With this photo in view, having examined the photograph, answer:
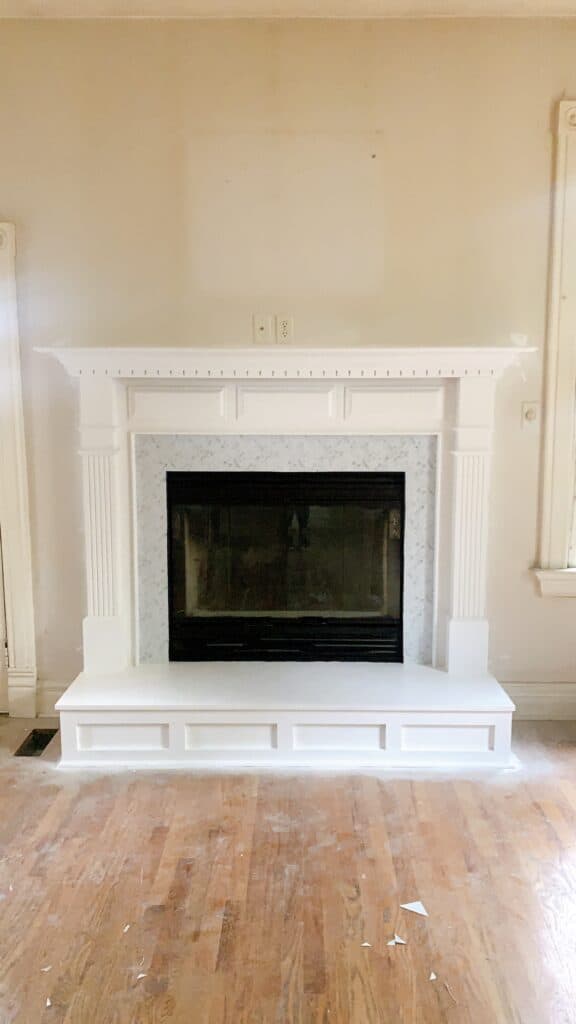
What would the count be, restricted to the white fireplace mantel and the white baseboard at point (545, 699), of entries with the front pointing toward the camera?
2

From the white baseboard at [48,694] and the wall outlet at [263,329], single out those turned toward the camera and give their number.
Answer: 2

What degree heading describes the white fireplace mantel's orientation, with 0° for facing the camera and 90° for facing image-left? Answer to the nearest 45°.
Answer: approximately 0°
